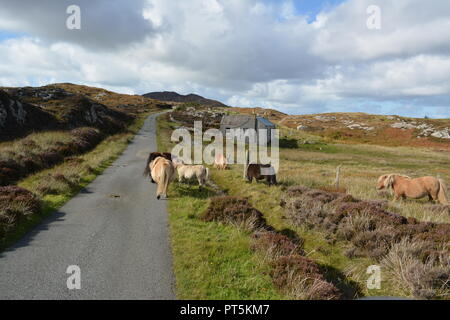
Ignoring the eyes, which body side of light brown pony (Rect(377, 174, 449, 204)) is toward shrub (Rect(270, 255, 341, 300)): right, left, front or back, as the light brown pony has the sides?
left

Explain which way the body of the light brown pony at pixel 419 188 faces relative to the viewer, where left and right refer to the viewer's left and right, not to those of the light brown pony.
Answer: facing to the left of the viewer

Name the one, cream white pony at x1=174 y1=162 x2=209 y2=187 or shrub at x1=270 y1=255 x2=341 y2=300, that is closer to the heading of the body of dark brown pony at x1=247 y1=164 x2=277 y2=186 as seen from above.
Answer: the cream white pony

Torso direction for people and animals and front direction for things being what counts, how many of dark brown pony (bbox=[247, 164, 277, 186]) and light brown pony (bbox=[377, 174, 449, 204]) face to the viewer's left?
2

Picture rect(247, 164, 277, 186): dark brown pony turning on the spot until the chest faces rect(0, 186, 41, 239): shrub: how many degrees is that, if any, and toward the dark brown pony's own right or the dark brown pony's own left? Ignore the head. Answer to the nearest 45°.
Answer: approximately 45° to the dark brown pony's own left

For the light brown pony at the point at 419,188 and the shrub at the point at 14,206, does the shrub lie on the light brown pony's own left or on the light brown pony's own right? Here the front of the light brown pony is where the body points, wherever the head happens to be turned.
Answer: on the light brown pony's own left

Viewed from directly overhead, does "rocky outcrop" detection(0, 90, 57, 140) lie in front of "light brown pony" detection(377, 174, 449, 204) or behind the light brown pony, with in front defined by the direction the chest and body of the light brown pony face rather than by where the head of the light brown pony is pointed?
in front

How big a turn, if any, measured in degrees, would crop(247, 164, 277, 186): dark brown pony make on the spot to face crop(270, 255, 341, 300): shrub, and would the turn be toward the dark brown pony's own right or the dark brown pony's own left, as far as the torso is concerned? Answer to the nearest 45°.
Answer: approximately 90° to the dark brown pony's own left
